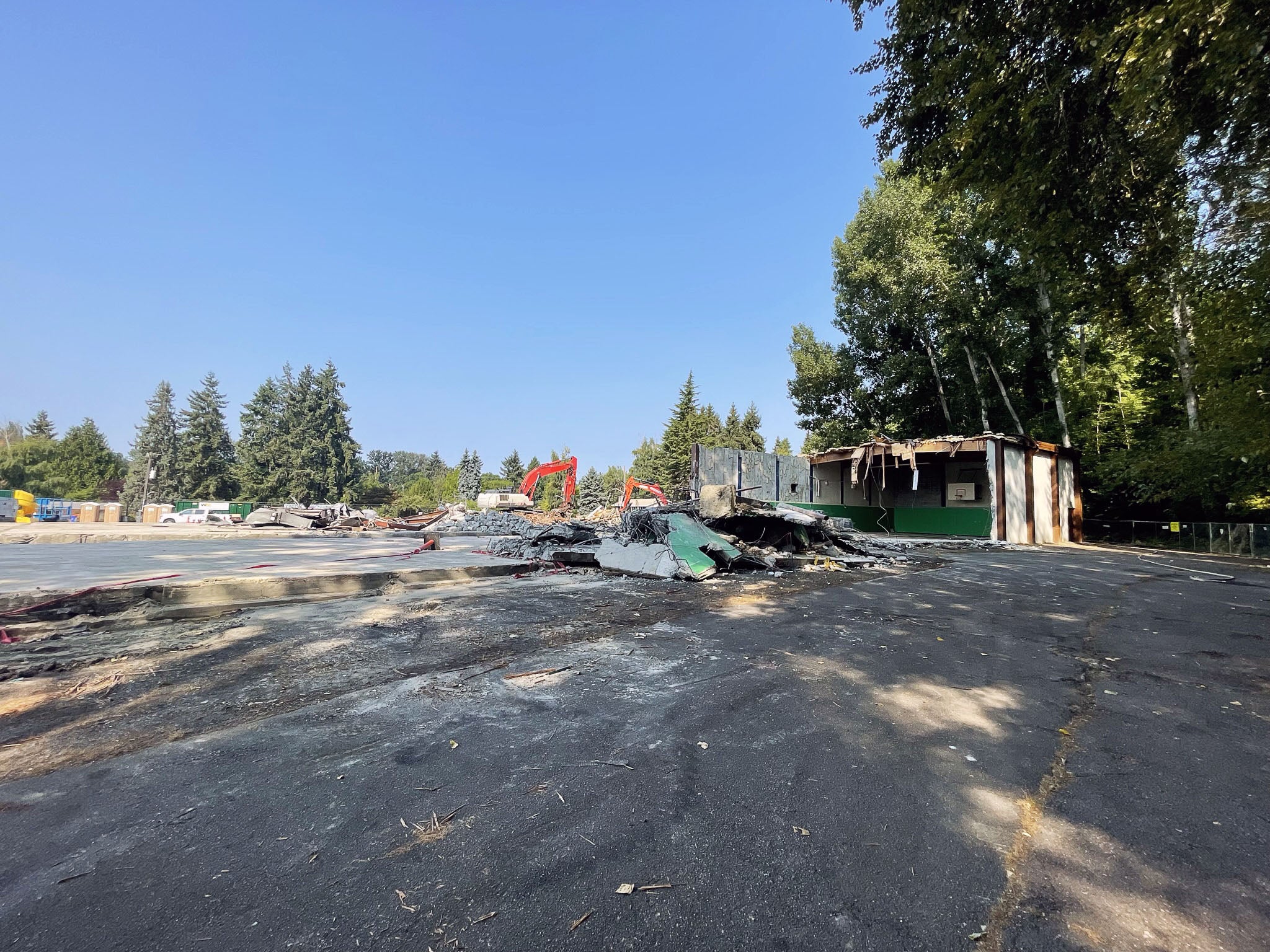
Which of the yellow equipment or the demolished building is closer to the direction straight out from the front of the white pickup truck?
the yellow equipment

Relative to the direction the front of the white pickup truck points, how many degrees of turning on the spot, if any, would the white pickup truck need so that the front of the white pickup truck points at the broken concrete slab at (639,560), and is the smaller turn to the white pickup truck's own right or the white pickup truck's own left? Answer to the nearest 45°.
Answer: approximately 90° to the white pickup truck's own left

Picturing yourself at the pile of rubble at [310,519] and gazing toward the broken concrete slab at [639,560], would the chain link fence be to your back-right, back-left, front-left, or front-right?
front-left

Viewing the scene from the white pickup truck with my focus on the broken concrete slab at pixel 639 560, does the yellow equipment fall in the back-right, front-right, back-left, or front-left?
back-right

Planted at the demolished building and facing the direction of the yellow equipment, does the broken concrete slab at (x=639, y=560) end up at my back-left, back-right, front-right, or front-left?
front-left

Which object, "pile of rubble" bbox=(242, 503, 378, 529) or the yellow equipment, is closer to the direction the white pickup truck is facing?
the yellow equipment

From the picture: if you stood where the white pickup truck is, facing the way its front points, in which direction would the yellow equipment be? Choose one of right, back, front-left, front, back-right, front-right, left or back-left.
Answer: front-right

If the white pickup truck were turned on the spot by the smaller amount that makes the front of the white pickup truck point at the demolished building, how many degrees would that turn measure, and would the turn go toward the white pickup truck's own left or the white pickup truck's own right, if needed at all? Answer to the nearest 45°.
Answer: approximately 135° to the white pickup truck's own left

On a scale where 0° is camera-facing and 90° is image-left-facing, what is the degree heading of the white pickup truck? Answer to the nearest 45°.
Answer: approximately 90°
